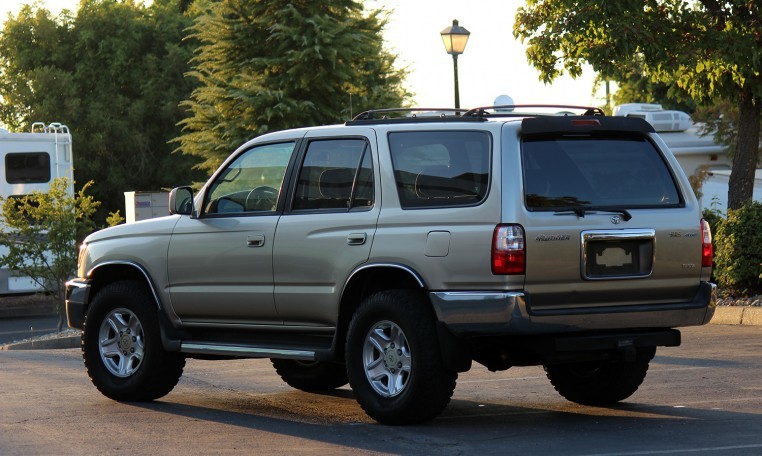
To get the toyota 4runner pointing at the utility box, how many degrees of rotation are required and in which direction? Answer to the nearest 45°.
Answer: approximately 45° to its right

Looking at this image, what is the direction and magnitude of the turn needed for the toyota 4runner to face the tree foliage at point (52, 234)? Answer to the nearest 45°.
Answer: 0° — it already faces it

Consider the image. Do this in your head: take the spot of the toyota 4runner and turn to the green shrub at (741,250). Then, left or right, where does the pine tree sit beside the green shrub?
left

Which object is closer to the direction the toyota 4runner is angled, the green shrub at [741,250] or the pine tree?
the pine tree

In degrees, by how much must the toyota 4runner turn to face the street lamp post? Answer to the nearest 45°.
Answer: approximately 45° to its right

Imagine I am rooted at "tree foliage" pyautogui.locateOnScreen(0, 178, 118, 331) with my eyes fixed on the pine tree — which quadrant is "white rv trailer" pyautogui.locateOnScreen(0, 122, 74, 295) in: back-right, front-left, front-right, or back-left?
front-left

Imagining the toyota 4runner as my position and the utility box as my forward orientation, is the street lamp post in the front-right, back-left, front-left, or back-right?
front-right

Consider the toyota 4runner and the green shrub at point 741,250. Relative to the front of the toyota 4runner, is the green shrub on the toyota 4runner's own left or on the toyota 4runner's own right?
on the toyota 4runner's own right

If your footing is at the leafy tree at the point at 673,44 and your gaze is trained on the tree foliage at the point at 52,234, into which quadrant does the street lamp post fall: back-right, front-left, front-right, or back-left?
front-right

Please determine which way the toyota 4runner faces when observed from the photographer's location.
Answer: facing away from the viewer and to the left of the viewer

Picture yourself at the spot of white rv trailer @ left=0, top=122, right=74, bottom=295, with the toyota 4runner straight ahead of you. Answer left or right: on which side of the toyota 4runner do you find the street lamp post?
left
